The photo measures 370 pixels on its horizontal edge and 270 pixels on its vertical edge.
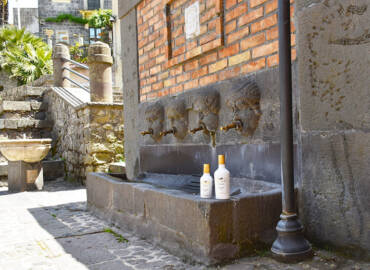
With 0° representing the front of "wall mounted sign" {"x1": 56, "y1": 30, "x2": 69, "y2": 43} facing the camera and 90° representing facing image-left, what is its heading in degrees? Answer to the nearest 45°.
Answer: approximately 0°

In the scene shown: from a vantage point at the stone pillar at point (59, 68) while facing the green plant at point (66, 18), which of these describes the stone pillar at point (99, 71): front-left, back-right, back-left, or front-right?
back-right

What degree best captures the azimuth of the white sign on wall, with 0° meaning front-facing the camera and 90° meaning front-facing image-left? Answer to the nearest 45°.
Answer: approximately 45°

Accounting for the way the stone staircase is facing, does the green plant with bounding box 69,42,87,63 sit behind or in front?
behind

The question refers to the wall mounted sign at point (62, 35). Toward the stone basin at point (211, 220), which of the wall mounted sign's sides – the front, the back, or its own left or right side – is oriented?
front

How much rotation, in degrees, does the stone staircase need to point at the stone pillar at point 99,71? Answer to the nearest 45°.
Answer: approximately 45° to its left

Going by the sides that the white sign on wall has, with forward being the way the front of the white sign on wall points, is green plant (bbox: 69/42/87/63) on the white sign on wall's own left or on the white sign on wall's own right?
on the white sign on wall's own right
